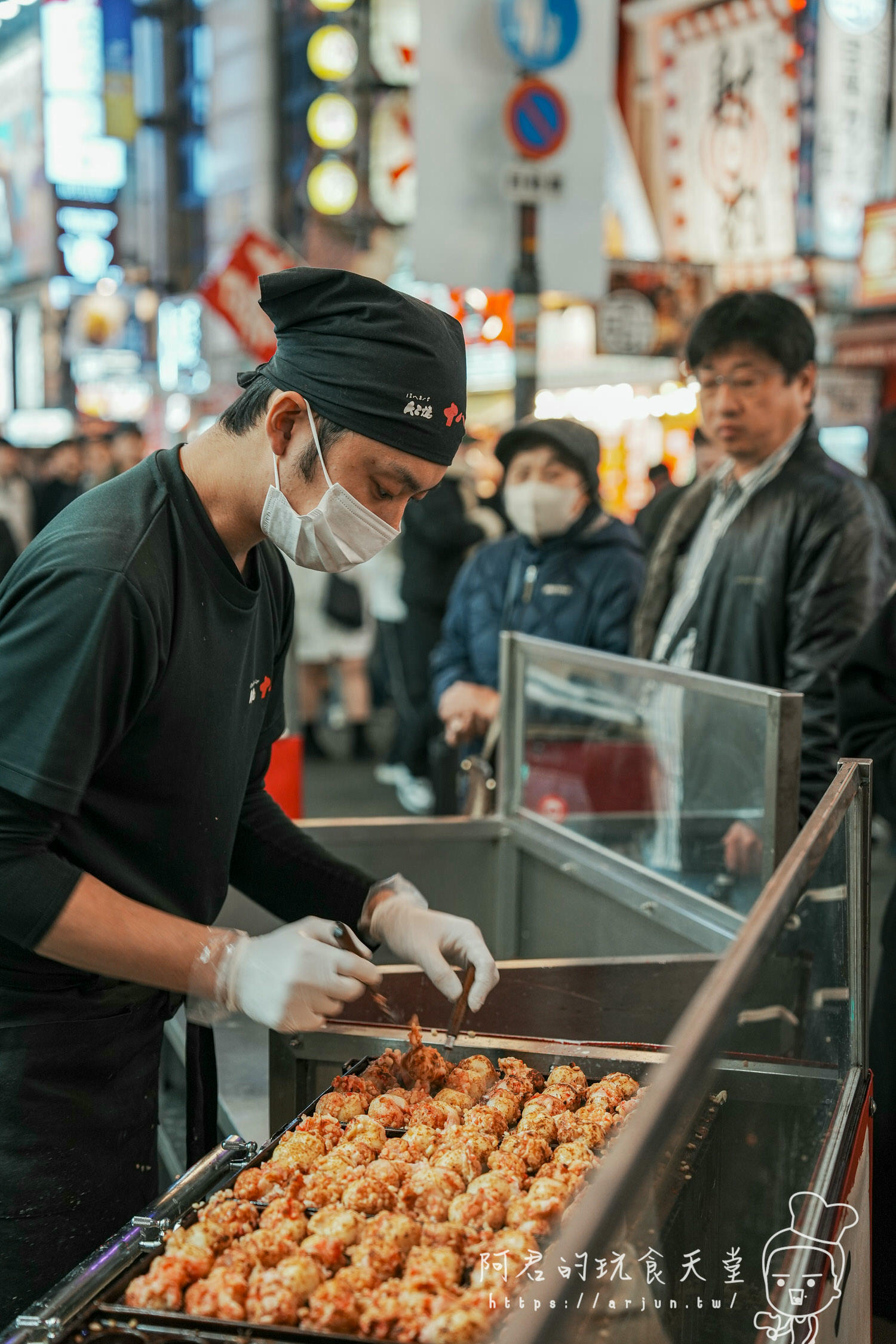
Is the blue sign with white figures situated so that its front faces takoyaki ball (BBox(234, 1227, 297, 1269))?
yes

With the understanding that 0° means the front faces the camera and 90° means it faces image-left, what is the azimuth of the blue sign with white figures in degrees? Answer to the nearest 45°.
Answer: approximately 0°

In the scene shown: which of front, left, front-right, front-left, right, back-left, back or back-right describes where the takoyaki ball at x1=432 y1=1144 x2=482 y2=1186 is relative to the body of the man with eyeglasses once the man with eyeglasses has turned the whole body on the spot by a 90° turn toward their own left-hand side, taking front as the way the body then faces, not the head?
front-right

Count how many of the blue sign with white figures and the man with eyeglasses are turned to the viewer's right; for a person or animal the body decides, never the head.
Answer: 0

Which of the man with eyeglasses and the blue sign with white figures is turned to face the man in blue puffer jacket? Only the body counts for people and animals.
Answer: the blue sign with white figures

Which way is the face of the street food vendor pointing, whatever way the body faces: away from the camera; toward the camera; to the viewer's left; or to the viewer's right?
to the viewer's right

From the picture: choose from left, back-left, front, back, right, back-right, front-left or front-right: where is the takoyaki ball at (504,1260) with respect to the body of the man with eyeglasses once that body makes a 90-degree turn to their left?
front-right

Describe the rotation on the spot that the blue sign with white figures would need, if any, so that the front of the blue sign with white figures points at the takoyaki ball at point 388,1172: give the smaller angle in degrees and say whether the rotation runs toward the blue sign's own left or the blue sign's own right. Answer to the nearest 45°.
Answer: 0° — it already faces it

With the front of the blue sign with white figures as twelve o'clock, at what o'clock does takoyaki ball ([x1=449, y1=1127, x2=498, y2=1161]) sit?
The takoyaki ball is roughly at 12 o'clock from the blue sign with white figures.

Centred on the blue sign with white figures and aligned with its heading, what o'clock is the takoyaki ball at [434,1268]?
The takoyaki ball is roughly at 12 o'clock from the blue sign with white figures.

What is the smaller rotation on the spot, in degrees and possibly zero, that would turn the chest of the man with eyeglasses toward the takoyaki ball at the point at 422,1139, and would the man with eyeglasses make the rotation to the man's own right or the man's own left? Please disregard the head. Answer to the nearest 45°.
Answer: approximately 45° to the man's own left

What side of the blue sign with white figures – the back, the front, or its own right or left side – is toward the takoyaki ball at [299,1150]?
front

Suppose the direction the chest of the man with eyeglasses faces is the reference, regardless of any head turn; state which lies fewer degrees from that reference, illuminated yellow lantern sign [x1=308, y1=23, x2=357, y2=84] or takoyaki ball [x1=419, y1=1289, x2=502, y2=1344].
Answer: the takoyaki ball

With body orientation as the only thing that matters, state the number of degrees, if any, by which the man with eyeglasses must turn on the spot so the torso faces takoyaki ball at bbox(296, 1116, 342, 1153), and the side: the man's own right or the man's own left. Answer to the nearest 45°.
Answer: approximately 45° to the man's own left

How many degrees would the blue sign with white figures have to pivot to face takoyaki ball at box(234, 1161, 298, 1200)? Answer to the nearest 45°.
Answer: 0° — it already faces it
